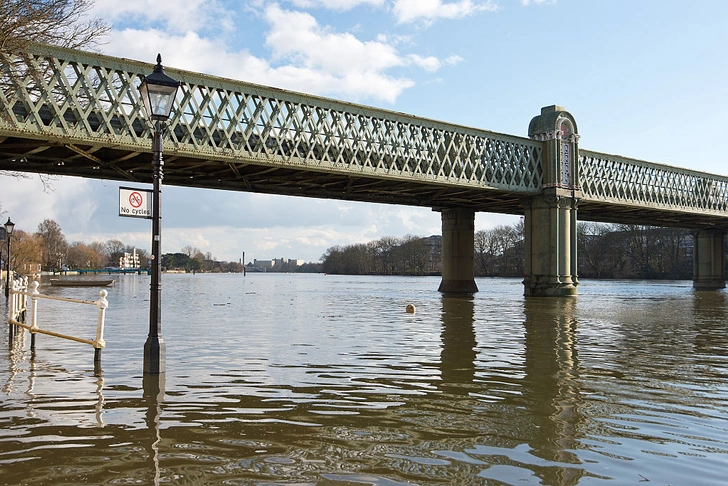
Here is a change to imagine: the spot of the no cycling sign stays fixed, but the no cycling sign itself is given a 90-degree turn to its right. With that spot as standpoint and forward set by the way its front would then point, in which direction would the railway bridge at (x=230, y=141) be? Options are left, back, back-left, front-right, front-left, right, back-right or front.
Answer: right

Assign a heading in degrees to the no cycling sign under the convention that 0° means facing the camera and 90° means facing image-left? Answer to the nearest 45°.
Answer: approximately 0°
